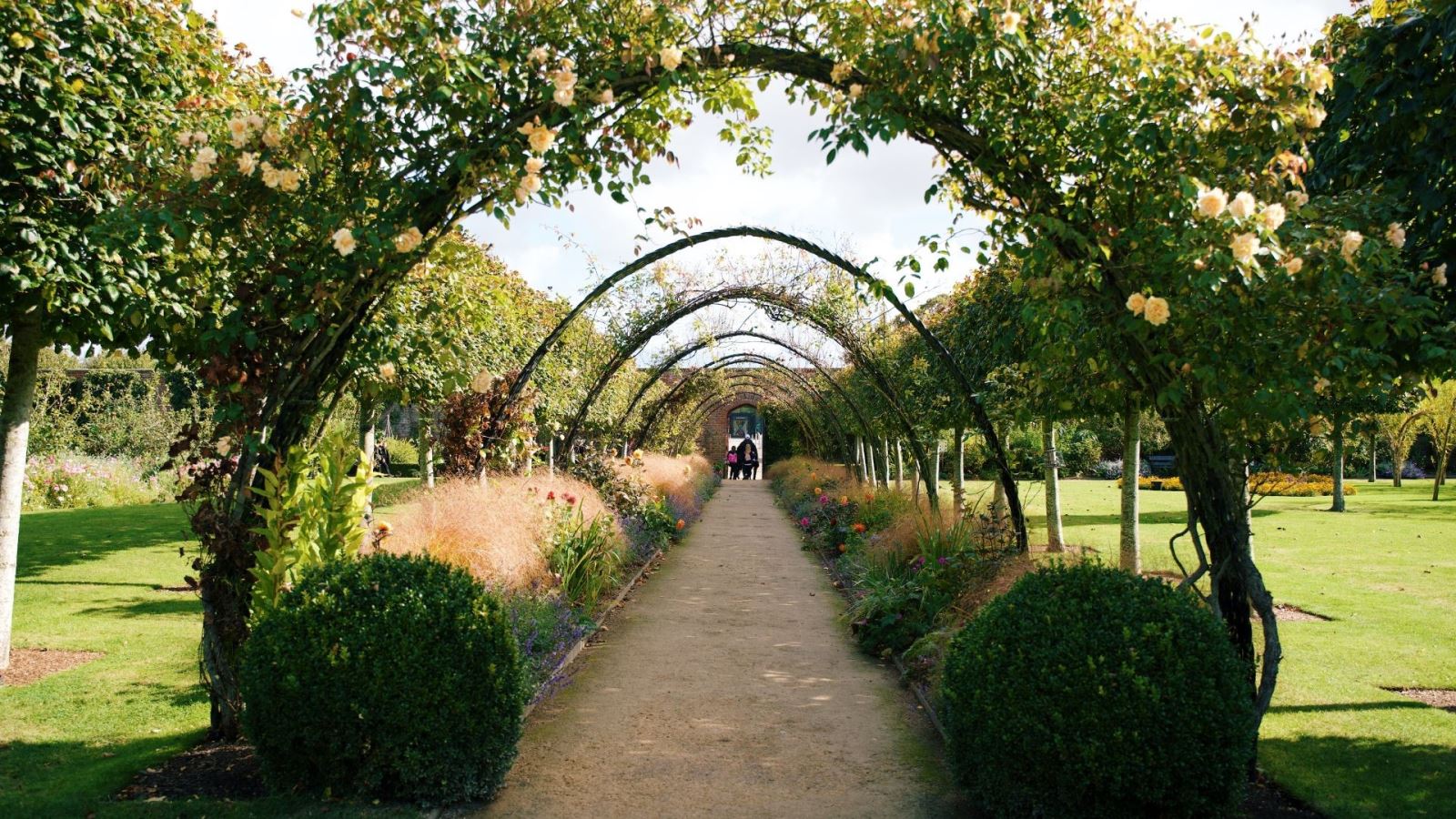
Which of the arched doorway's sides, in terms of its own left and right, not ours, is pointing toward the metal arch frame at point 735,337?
front

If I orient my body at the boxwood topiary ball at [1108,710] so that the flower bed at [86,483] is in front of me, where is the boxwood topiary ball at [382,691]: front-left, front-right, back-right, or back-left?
front-left

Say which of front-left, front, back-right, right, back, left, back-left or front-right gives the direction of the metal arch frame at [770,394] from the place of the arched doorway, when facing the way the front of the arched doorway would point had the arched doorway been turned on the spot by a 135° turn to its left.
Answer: back-right

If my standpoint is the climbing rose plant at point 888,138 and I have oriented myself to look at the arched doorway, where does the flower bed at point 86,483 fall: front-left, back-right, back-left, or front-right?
front-left

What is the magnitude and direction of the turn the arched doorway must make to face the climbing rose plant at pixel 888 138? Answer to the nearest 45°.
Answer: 0° — it already faces it

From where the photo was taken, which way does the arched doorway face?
toward the camera

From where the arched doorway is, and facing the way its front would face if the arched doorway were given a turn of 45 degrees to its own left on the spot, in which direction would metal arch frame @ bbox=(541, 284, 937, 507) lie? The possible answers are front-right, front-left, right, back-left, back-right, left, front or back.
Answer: front-right

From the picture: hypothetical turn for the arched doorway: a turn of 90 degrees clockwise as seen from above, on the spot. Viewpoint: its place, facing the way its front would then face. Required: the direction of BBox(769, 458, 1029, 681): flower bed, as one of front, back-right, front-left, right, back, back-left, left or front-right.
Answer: left

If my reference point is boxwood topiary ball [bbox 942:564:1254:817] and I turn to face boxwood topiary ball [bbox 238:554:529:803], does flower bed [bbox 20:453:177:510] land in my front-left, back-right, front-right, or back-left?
front-right

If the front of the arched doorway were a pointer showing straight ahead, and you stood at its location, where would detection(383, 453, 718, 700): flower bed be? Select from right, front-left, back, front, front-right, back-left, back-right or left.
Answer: front

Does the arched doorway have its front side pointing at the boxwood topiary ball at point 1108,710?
yes
